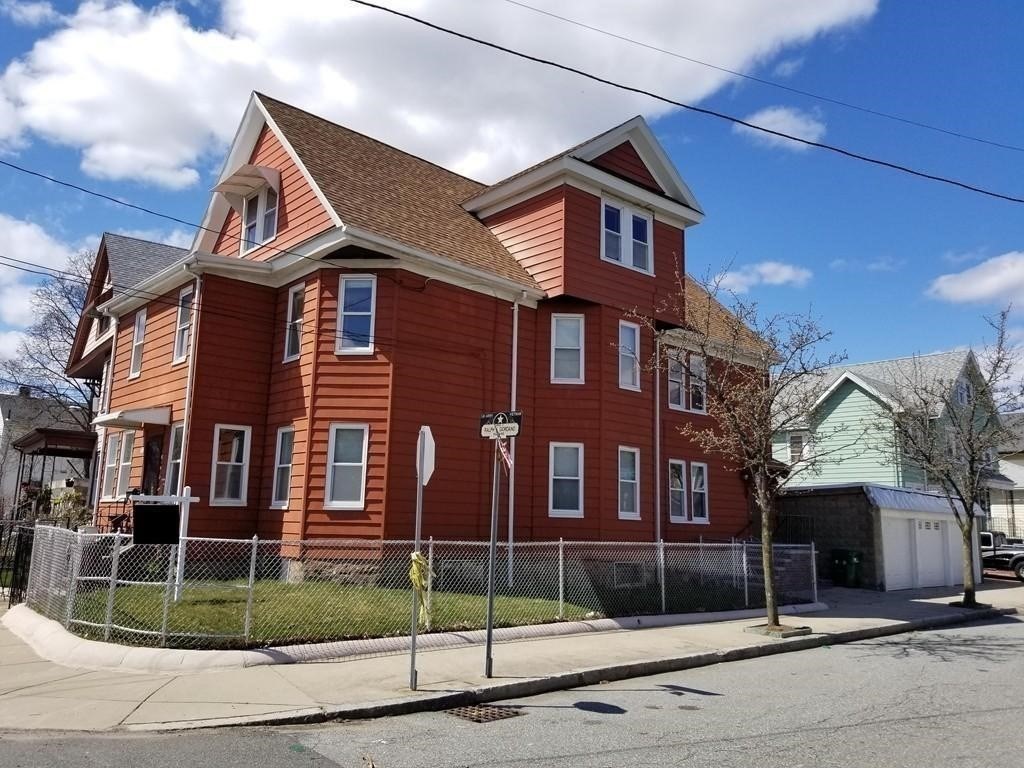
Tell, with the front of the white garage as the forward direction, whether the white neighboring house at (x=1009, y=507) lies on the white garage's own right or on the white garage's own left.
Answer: on the white garage's own left

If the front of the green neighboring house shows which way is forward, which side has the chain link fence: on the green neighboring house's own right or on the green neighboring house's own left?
on the green neighboring house's own right

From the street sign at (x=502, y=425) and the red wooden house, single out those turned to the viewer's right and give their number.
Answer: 0

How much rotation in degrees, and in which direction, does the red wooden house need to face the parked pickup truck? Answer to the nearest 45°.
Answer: approximately 180°

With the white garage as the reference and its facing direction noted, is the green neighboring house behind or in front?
behind

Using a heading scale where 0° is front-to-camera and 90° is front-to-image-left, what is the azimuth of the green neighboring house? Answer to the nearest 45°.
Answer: approximately 315°

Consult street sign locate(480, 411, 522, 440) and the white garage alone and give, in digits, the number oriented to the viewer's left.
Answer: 0

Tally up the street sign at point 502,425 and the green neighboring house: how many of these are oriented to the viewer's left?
0

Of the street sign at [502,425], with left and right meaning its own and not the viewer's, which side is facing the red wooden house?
back

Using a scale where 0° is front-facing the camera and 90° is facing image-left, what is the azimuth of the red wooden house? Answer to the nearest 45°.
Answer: approximately 45°
